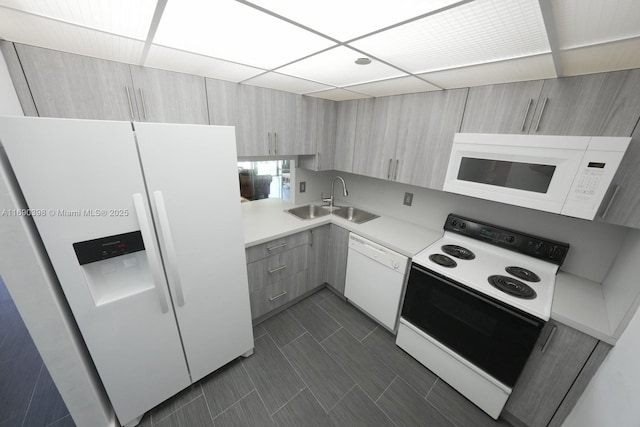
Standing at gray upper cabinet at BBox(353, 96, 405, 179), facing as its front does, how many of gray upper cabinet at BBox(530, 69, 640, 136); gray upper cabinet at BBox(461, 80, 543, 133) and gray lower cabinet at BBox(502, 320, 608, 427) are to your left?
3

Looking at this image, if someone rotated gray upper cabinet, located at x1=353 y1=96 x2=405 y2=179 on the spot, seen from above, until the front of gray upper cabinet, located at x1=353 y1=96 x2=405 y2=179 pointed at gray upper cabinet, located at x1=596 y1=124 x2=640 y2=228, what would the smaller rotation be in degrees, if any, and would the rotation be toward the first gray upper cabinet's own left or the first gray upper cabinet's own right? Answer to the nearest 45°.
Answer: approximately 90° to the first gray upper cabinet's own left

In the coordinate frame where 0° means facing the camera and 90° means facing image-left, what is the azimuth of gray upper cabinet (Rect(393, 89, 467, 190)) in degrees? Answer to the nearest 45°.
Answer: approximately 45°

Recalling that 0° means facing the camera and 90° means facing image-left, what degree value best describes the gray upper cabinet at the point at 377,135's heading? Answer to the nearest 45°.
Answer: approximately 45°

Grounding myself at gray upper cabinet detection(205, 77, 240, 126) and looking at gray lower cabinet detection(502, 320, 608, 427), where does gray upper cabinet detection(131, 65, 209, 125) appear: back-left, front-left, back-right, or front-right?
back-right
